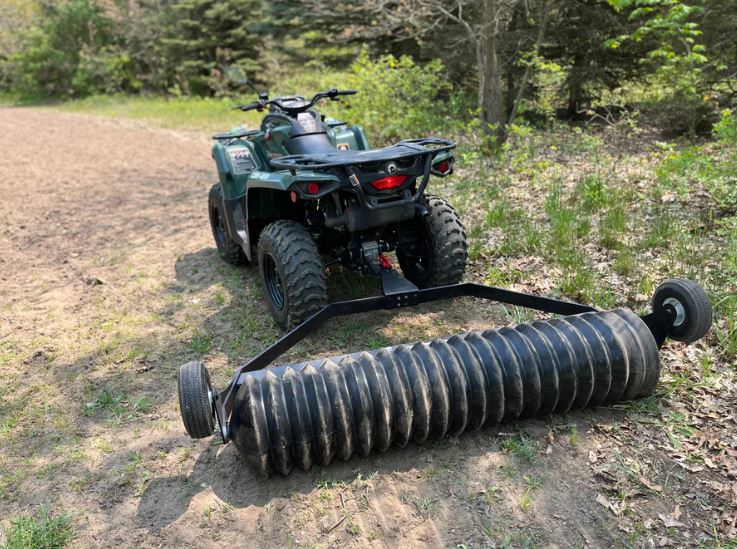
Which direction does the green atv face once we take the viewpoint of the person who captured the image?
facing away from the viewer and to the left of the viewer

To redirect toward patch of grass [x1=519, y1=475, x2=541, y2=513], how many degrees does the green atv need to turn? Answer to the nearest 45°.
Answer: approximately 180°

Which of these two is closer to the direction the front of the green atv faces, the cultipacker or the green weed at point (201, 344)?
the green weed

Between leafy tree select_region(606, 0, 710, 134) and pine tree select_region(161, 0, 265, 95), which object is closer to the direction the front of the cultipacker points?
the pine tree

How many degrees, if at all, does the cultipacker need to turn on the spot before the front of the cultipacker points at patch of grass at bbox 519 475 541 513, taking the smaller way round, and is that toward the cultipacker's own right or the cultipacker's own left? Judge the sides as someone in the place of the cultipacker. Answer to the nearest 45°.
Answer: approximately 180°

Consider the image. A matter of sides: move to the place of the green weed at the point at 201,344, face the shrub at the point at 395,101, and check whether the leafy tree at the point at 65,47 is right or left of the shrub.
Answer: left

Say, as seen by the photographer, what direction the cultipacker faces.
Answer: facing away from the viewer and to the left of the viewer
